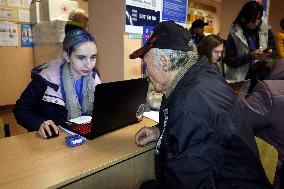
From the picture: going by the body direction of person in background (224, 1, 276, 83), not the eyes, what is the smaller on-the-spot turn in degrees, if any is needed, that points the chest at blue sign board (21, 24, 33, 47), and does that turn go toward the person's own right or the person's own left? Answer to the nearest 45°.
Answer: approximately 135° to the person's own right

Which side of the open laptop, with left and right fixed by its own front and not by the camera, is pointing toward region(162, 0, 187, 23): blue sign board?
right

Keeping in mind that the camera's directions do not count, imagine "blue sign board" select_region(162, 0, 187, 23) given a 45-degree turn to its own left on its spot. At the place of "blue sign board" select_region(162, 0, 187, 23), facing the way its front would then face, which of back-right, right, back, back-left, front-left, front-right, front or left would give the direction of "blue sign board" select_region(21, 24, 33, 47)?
back

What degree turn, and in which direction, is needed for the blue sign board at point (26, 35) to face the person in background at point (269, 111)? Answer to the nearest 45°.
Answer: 0° — it already faces them

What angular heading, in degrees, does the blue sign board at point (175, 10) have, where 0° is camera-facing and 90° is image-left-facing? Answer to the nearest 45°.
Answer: approximately 0°

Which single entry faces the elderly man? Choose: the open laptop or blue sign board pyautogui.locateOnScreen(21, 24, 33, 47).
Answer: the blue sign board

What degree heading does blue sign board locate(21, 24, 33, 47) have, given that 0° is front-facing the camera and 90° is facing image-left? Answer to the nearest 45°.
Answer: approximately 0°

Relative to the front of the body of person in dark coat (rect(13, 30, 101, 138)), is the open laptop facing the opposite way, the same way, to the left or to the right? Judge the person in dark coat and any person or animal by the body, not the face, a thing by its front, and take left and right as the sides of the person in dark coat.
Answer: the opposite way

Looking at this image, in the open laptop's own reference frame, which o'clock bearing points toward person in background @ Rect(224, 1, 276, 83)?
The person in background is roughly at 3 o'clock from the open laptop.

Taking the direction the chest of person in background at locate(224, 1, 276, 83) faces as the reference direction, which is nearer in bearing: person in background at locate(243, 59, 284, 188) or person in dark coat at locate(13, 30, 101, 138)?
the person in background
